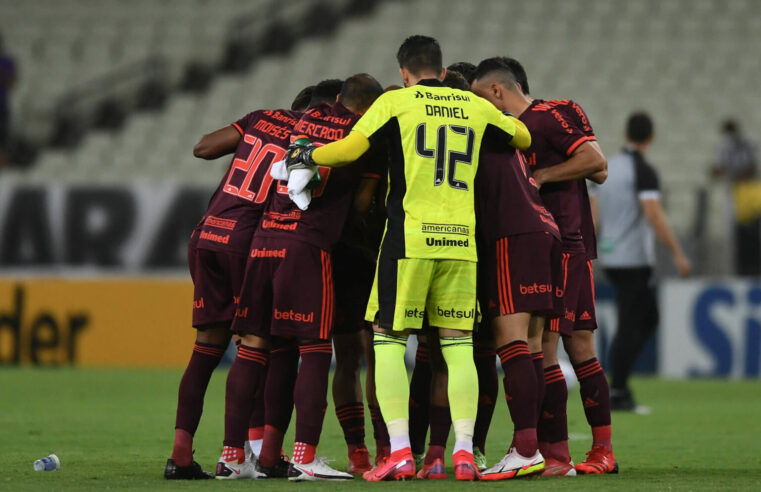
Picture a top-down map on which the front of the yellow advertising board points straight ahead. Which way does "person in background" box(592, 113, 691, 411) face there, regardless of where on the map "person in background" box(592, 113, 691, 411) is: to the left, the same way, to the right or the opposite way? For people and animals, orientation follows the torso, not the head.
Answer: to the left

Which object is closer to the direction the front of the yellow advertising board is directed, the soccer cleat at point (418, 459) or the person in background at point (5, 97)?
the soccer cleat

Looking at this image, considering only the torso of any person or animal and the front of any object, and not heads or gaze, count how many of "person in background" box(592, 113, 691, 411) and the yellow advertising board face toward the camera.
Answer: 1

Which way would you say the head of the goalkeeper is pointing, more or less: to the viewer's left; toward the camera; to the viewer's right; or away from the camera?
away from the camera

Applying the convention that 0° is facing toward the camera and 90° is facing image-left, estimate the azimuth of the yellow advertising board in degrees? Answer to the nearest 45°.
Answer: approximately 0°

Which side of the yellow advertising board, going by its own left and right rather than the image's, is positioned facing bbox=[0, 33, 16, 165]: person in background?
back

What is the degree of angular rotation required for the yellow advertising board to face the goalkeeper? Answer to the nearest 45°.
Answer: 0° — it already faces them

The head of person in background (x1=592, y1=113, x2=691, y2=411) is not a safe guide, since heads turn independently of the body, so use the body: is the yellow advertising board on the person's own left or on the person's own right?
on the person's own left

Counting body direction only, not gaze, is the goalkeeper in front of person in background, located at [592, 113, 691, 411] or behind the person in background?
behind
